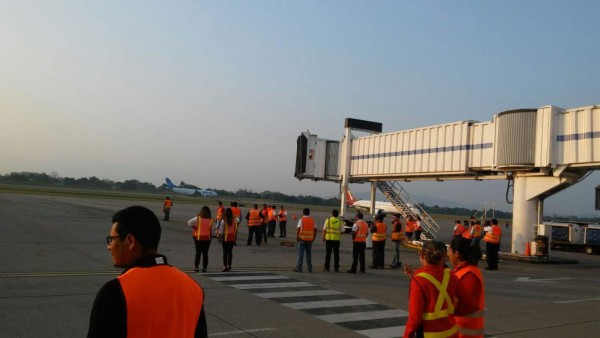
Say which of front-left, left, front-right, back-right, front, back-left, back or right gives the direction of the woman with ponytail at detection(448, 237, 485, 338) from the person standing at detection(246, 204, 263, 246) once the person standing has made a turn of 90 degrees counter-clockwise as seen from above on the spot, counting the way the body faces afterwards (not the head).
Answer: left

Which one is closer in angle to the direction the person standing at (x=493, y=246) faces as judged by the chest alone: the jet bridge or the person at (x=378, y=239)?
the jet bridge

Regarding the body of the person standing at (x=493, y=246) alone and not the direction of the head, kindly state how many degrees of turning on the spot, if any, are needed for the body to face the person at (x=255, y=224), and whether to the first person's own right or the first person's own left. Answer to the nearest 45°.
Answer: approximately 90° to the first person's own left

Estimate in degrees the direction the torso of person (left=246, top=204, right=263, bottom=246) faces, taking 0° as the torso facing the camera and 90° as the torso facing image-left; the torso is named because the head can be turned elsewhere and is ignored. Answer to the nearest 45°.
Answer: approximately 180°

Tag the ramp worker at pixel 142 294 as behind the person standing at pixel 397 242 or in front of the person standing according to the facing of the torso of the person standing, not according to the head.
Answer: behind

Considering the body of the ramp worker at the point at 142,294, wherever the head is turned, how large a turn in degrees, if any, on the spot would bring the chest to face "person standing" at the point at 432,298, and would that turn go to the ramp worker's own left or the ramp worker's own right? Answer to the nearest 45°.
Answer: approximately 90° to the ramp worker's own right

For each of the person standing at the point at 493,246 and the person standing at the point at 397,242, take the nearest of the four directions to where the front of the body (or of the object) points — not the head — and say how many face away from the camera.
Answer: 2

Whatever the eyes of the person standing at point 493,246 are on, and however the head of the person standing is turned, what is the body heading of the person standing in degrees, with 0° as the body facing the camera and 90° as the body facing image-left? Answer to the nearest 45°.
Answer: approximately 180°

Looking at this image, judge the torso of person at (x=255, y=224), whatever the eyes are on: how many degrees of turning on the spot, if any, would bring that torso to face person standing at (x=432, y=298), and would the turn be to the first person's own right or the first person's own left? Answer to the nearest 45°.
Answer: approximately 180°

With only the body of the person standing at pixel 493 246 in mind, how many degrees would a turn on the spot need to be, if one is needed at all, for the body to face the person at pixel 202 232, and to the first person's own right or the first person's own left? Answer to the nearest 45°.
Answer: approximately 135° to the first person's own left

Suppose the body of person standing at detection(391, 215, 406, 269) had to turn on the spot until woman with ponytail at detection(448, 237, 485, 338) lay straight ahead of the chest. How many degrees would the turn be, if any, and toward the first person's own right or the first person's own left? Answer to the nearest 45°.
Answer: approximately 180°

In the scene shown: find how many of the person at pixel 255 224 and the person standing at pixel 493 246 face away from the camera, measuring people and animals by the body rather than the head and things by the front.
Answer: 2

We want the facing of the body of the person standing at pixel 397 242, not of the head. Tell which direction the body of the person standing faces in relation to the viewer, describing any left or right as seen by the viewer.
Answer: facing away from the viewer
